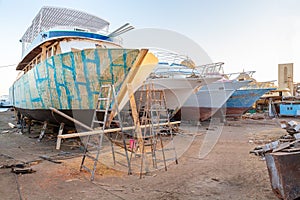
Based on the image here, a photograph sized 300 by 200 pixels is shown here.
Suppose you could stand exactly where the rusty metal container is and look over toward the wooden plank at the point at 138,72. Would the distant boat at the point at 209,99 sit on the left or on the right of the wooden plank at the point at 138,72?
right

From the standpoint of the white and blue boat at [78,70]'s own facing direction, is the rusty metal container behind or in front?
in front

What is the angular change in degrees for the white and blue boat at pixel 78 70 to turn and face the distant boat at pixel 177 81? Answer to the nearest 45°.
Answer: approximately 90° to its left
